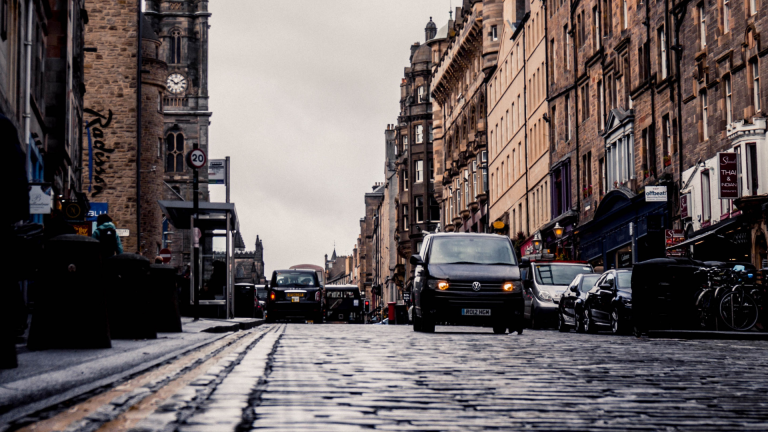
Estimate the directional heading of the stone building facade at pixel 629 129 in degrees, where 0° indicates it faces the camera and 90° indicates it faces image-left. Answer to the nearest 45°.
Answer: approximately 45°

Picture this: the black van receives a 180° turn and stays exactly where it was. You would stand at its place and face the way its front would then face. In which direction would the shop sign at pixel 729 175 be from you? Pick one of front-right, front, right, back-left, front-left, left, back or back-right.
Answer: front-right

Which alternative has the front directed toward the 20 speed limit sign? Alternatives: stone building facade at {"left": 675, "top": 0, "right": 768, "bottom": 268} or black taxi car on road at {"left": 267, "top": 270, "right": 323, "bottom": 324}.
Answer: the stone building facade

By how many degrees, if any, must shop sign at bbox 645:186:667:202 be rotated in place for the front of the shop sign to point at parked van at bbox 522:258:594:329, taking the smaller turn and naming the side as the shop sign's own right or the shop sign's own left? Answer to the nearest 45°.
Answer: approximately 45° to the shop sign's own right

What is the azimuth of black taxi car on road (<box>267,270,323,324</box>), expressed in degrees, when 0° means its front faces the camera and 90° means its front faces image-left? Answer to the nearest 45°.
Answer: approximately 180°

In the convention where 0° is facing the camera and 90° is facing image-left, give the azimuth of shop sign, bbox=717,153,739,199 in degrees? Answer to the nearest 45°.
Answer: approximately 0°

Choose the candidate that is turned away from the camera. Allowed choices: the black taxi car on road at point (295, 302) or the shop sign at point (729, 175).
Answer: the black taxi car on road

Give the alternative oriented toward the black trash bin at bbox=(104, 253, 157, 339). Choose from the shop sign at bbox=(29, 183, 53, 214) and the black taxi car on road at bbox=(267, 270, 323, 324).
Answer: the shop sign
